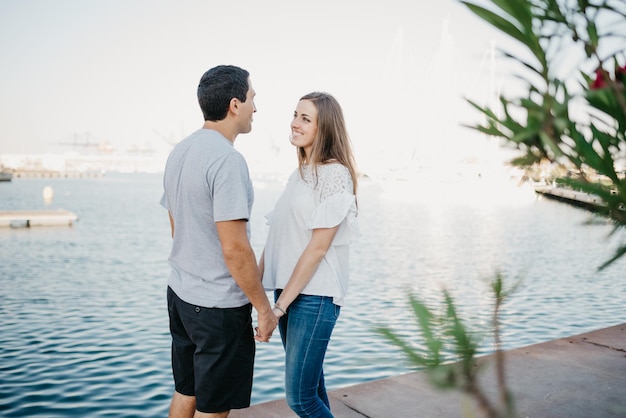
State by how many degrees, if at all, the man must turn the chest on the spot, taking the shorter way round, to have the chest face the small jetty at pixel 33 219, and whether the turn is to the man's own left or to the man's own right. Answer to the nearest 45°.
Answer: approximately 45° to the man's own left

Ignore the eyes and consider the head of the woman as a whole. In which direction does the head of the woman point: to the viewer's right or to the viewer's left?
to the viewer's left

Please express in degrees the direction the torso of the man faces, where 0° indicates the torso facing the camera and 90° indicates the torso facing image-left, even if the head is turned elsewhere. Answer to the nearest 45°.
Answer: approximately 225°
